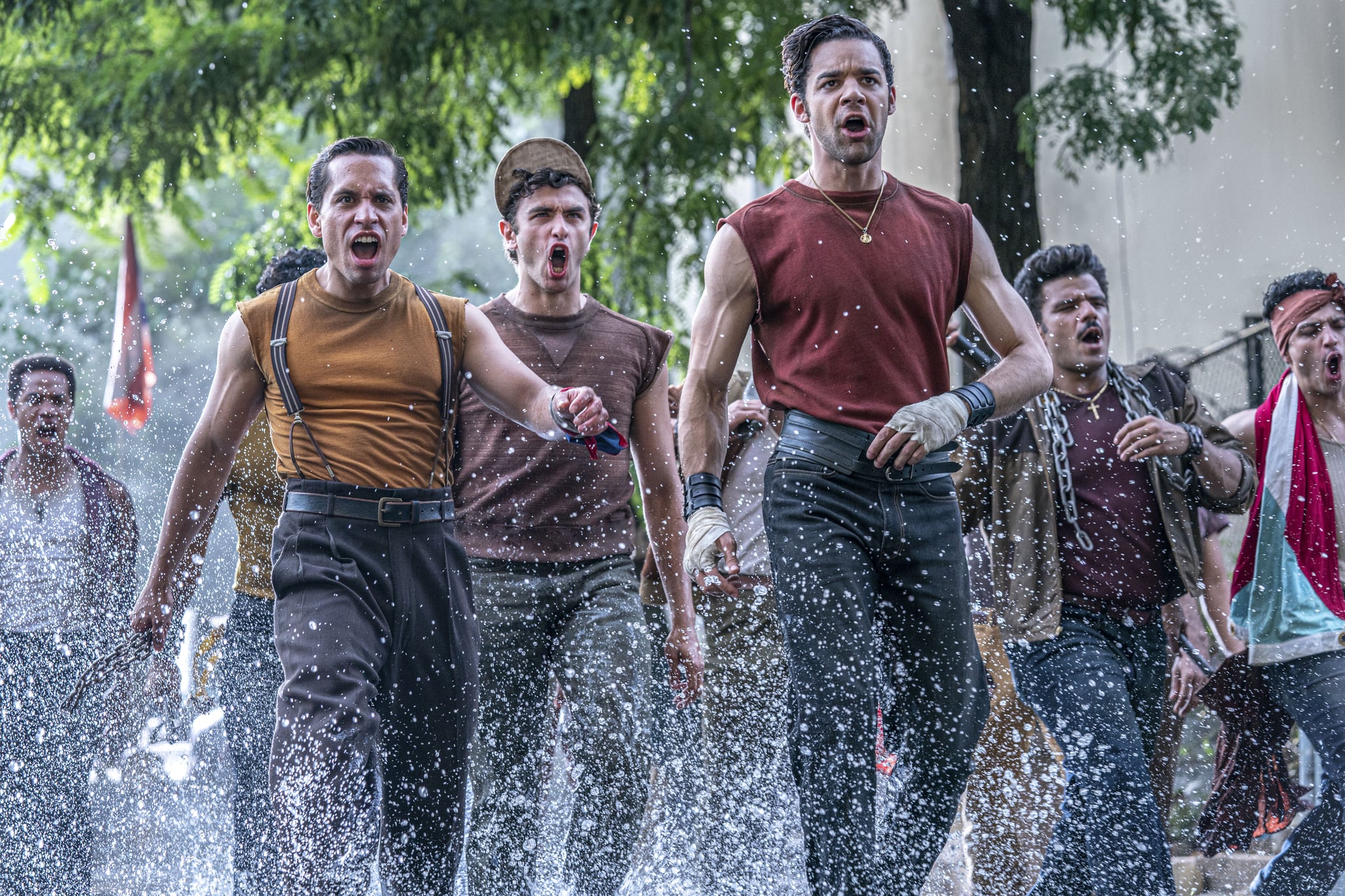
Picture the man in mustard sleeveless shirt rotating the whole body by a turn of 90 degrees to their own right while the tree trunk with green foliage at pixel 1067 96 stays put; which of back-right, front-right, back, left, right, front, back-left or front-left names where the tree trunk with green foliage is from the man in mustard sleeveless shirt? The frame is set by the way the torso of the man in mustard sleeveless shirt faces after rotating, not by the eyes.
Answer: back-right

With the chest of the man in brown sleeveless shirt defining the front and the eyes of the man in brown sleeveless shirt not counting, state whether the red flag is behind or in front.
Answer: behind

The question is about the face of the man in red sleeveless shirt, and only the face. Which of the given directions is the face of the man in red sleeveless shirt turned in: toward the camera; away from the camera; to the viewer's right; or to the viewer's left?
toward the camera

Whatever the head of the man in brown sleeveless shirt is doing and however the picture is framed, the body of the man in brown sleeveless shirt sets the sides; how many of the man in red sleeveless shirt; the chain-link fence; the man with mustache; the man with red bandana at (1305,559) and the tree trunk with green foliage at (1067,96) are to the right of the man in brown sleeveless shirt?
0

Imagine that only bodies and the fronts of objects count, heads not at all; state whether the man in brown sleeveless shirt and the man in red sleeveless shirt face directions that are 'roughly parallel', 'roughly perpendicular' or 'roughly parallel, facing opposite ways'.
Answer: roughly parallel

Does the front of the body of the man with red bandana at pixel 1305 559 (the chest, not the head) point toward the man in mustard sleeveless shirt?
no

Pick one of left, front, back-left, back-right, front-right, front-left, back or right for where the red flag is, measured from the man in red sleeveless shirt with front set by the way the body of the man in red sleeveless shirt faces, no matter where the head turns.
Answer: back-right

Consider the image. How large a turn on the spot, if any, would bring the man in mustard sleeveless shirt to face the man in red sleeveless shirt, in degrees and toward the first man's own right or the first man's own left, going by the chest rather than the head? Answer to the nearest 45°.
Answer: approximately 90° to the first man's own left

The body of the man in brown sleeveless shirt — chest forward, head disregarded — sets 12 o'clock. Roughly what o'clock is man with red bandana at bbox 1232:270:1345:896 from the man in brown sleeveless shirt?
The man with red bandana is roughly at 9 o'clock from the man in brown sleeveless shirt.

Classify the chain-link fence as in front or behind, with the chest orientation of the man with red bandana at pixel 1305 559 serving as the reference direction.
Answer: behind

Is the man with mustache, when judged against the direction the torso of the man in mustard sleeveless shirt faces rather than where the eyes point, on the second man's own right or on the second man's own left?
on the second man's own left

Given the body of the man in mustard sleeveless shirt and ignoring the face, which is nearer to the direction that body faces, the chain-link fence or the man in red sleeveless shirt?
the man in red sleeveless shirt

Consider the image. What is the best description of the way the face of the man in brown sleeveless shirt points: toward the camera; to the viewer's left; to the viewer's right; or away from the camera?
toward the camera

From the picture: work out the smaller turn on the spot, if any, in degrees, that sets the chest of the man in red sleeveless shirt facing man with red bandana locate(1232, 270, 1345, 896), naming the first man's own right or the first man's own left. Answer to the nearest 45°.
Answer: approximately 135° to the first man's own left

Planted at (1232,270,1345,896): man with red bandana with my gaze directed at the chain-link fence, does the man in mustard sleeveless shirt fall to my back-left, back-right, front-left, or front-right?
back-left

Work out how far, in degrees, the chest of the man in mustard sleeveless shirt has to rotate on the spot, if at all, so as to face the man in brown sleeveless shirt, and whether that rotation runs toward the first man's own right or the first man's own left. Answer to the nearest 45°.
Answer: approximately 135° to the first man's own left

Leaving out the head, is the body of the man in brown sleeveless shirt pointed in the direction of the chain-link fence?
no

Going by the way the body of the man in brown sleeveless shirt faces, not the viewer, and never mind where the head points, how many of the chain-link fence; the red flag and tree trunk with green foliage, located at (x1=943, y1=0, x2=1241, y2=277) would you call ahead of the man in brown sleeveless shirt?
0

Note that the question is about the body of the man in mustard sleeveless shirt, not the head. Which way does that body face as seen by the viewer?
toward the camera

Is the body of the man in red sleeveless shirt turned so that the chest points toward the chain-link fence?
no
